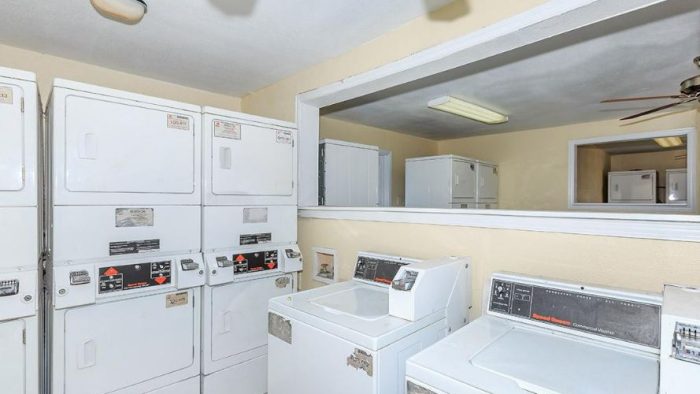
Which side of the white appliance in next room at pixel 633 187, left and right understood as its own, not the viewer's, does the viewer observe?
front

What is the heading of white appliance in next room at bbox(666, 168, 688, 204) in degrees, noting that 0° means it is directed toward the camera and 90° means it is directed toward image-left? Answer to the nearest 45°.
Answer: approximately 0°

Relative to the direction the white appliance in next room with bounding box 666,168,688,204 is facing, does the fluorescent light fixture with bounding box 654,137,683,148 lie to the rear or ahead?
ahead

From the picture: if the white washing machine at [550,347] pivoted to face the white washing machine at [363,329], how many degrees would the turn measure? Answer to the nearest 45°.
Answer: approximately 45° to its right

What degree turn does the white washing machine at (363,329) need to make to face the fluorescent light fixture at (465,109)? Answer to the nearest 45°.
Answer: approximately 180°

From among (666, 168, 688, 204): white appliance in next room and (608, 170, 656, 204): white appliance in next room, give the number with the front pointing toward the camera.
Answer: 2

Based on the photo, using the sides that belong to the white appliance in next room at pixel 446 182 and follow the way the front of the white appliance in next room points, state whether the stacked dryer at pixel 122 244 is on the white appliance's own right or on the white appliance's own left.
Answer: on the white appliance's own right

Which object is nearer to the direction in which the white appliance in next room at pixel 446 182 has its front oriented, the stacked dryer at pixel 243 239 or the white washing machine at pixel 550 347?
the white washing machine

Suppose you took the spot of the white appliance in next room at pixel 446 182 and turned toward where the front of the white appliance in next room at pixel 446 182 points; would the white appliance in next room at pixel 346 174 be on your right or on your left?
on your right

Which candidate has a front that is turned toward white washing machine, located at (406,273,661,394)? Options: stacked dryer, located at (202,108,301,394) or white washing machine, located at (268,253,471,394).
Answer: the stacked dryer

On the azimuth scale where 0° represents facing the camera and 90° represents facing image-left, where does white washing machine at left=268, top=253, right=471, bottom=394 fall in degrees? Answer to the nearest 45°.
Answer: approximately 45°

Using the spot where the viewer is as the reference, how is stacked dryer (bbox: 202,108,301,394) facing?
facing the viewer and to the right of the viewer

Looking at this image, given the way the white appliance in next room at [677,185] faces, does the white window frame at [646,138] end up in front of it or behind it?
in front
